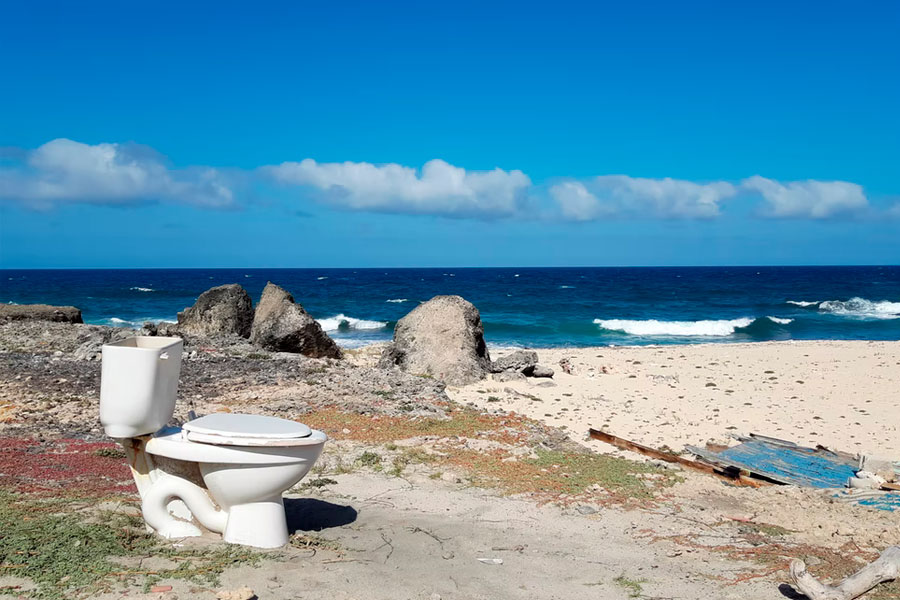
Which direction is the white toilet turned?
to the viewer's right

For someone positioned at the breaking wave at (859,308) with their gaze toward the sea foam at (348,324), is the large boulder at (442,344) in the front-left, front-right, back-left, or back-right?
front-left

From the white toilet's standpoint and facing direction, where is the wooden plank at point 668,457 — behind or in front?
in front

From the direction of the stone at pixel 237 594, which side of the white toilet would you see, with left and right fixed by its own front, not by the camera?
right

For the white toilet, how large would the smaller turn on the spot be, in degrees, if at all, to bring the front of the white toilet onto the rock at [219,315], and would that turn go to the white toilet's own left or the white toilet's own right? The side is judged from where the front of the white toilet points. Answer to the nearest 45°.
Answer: approximately 90° to the white toilet's own left

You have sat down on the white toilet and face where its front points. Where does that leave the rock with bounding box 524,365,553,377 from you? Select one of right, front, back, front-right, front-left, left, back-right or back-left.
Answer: front-left

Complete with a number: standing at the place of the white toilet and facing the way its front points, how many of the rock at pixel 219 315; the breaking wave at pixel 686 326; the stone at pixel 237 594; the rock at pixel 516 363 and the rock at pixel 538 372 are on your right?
1

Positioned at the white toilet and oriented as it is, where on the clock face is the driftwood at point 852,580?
The driftwood is roughly at 1 o'clock from the white toilet.

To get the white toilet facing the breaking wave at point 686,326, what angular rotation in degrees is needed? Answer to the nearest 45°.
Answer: approximately 45° to its left

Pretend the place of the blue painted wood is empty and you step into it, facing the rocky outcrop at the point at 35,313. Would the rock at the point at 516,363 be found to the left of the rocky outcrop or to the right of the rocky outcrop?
right

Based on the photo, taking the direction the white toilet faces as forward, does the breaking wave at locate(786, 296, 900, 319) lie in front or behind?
in front

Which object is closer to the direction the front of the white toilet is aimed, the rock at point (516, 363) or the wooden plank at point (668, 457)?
the wooden plank

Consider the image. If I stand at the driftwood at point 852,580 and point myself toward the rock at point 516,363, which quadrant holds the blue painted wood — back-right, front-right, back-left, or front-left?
front-right

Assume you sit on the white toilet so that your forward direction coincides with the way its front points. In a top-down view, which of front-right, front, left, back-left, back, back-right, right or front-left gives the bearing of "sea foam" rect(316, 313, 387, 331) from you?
left

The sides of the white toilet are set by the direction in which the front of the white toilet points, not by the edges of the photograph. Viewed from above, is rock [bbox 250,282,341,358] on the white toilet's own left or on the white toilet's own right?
on the white toilet's own left

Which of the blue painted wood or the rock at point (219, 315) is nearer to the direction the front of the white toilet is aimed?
the blue painted wood
